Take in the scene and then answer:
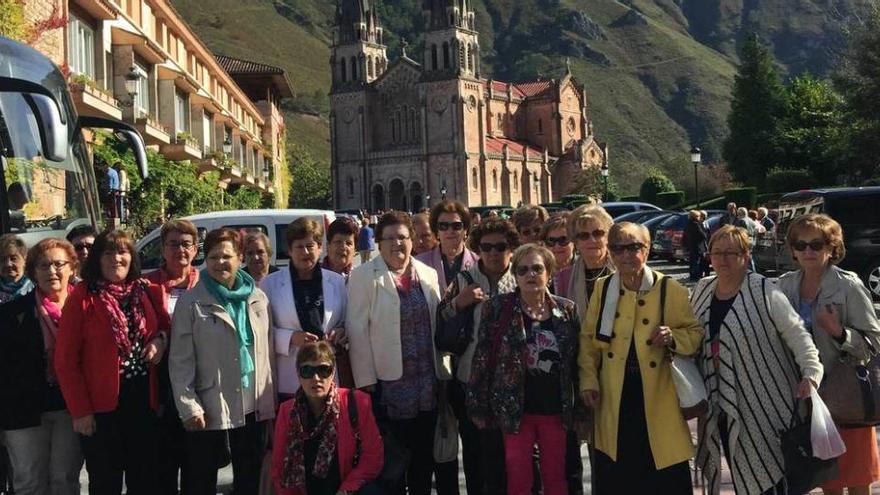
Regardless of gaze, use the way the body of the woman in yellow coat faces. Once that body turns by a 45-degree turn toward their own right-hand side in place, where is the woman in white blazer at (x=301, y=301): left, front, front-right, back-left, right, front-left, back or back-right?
front-right

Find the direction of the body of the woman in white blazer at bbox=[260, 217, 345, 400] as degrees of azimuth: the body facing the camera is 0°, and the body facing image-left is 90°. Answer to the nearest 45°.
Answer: approximately 0°

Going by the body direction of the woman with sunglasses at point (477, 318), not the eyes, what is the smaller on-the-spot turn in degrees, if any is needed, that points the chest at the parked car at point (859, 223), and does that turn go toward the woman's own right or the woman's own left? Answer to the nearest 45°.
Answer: approximately 135° to the woman's own left

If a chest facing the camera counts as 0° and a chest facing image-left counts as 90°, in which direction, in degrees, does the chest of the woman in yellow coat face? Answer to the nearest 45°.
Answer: approximately 0°

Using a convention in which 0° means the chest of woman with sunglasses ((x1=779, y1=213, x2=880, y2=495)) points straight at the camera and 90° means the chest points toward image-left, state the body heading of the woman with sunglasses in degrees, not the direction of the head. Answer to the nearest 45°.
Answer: approximately 45°

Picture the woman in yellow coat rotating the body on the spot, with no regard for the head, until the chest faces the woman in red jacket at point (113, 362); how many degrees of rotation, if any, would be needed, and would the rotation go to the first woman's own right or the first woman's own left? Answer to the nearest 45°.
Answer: approximately 90° to the first woman's own right

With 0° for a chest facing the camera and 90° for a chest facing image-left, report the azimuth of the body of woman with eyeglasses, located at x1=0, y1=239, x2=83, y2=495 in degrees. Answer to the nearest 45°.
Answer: approximately 315°

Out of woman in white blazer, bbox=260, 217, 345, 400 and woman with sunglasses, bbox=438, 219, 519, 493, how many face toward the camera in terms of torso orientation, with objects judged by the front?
2

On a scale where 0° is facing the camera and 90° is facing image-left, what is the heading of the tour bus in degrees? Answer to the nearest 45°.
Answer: approximately 315°
